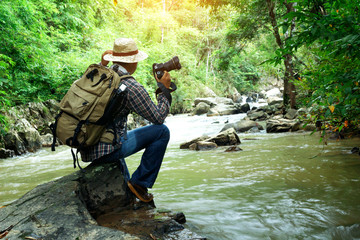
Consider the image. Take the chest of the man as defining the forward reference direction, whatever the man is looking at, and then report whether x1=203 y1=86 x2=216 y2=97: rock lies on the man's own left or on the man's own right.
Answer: on the man's own left

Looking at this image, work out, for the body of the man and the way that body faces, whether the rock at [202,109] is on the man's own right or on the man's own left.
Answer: on the man's own left

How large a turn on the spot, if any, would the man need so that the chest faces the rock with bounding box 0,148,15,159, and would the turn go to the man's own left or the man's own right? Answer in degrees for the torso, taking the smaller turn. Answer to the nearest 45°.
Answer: approximately 135° to the man's own left

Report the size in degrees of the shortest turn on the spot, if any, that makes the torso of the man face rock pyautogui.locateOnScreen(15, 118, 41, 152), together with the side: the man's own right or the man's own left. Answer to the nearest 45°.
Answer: approximately 135° to the man's own left

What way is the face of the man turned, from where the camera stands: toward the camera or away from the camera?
away from the camera

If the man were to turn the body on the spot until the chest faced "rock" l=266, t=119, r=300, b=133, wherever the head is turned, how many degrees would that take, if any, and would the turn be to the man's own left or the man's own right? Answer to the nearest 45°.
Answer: approximately 45° to the man's own left

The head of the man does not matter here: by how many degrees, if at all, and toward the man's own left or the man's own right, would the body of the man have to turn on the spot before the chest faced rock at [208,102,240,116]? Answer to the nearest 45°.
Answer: approximately 45° to the man's own left

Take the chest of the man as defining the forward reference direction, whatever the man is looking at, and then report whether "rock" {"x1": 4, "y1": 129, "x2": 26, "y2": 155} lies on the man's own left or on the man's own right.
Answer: on the man's own left

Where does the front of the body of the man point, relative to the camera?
to the viewer's right

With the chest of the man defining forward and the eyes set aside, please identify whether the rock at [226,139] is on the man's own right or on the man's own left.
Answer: on the man's own left
